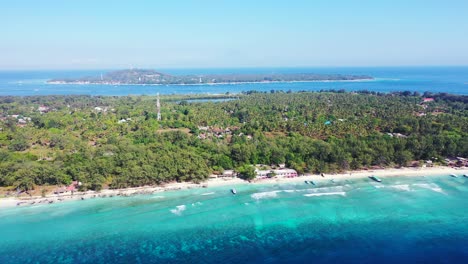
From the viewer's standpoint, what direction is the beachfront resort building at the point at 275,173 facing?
toward the camera
